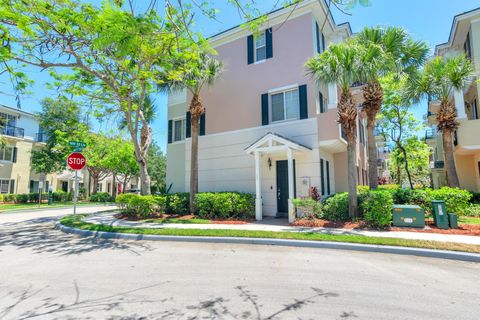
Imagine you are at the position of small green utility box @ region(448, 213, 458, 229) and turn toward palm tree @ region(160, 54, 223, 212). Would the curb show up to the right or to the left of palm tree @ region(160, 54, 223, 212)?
left

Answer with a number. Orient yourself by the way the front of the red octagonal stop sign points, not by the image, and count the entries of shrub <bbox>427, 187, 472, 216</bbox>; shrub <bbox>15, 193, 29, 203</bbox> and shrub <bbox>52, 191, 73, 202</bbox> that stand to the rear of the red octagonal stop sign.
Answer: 2

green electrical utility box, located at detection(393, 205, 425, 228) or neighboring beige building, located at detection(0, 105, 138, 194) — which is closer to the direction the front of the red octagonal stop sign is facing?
the green electrical utility box

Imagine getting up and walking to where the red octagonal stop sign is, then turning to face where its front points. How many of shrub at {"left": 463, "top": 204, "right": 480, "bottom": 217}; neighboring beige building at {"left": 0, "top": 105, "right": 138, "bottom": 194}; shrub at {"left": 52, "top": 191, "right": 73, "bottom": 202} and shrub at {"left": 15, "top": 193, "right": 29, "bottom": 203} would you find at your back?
3

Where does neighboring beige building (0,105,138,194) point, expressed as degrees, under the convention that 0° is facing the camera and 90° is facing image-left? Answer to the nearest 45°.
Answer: approximately 315°

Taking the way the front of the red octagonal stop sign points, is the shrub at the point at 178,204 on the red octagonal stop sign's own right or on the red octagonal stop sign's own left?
on the red octagonal stop sign's own left

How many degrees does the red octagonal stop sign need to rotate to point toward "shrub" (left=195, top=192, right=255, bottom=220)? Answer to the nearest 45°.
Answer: approximately 45° to its left

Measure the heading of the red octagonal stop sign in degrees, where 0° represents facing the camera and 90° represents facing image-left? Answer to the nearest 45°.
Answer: approximately 0°
